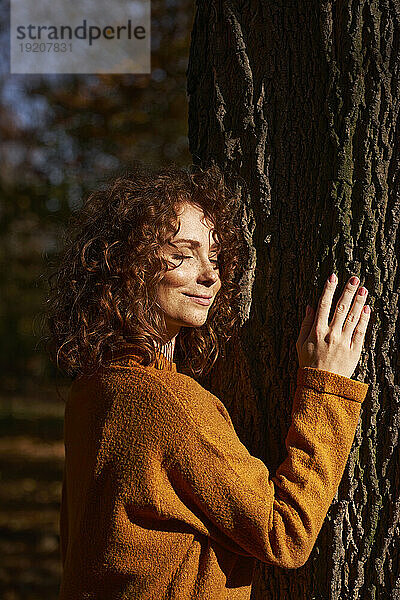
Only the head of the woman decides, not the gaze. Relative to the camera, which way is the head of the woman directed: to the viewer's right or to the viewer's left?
to the viewer's right

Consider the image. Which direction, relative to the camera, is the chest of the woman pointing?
to the viewer's right
